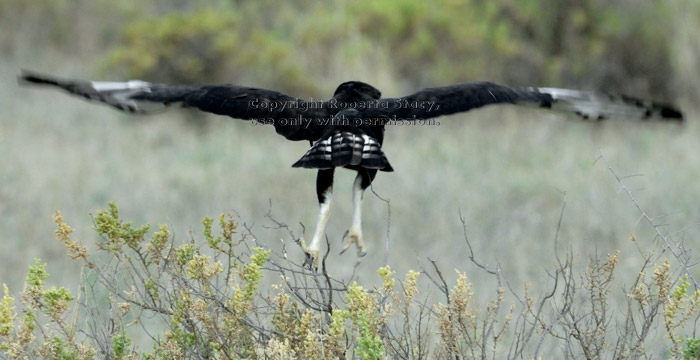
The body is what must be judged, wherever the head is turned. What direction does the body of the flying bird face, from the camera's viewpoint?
away from the camera
